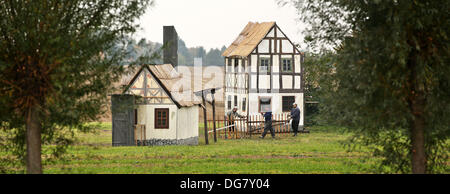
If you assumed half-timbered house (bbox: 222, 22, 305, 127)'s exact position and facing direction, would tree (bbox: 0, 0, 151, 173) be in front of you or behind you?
in front

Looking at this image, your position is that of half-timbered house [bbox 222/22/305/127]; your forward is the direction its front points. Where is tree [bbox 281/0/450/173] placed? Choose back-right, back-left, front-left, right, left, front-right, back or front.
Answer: front

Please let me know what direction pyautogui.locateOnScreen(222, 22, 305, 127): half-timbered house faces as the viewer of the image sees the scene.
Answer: facing the viewer

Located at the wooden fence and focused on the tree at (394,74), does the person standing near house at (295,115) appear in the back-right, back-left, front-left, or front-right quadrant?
front-left

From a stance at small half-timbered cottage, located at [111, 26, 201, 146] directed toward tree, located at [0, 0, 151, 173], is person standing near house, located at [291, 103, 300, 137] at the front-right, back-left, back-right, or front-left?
back-left

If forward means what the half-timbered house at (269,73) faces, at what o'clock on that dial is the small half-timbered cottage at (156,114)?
The small half-timbered cottage is roughly at 1 o'clock from the half-timbered house.
